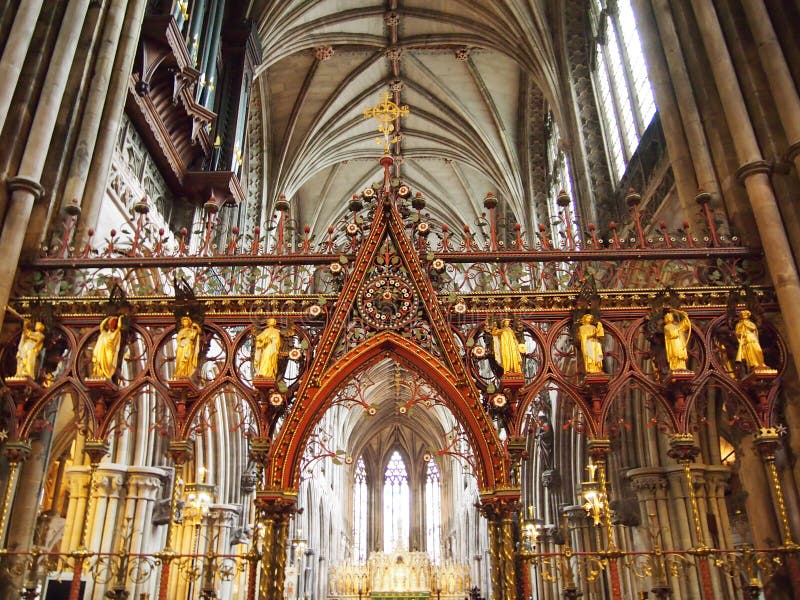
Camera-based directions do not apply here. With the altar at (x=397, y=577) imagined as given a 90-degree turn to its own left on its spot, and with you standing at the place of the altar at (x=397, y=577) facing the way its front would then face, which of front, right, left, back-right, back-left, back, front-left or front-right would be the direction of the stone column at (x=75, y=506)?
right

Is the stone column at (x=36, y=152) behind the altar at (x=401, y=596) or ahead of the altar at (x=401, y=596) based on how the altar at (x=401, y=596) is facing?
ahead

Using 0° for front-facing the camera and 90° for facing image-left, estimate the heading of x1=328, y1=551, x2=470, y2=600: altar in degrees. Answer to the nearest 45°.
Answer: approximately 0°

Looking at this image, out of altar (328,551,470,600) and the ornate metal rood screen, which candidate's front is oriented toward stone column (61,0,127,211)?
the altar

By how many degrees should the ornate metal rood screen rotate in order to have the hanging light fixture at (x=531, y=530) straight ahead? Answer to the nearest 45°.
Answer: approximately 180°

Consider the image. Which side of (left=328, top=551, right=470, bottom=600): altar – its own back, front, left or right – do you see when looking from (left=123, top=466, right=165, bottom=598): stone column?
front

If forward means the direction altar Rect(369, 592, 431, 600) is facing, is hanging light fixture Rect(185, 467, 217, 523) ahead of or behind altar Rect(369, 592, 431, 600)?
ahead

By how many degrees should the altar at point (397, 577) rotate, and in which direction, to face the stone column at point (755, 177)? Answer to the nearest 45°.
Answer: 0° — it already faces it

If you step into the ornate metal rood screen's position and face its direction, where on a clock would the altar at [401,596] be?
The altar is roughly at 6 o'clock from the ornate metal rood screen.

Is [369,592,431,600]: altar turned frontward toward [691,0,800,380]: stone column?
yes

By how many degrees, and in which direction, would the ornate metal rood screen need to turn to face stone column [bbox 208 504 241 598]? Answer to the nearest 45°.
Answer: approximately 135° to its right
